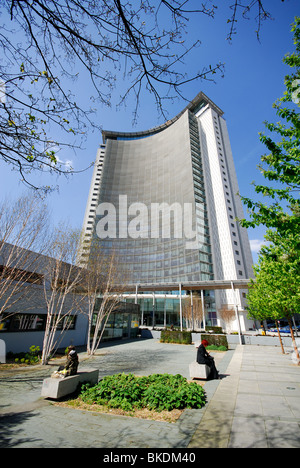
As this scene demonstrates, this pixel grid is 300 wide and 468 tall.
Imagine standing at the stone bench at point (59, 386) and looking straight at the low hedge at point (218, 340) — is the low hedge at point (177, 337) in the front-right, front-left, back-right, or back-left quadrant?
front-left

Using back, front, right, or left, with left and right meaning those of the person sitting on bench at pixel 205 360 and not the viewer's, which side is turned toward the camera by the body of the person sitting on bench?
right

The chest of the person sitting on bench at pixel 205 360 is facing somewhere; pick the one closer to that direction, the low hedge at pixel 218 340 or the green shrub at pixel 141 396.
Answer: the low hedge

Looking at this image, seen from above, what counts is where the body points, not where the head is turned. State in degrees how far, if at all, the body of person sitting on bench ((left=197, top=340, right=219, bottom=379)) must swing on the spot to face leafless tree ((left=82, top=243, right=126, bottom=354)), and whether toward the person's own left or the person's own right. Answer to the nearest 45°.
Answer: approximately 135° to the person's own left

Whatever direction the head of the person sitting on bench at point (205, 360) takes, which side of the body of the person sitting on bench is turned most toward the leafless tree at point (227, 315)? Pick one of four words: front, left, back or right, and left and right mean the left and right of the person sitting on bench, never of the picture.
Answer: left

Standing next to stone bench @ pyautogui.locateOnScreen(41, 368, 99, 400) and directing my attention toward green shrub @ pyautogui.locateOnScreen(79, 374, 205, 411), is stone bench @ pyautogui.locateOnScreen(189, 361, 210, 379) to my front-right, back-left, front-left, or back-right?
front-left
